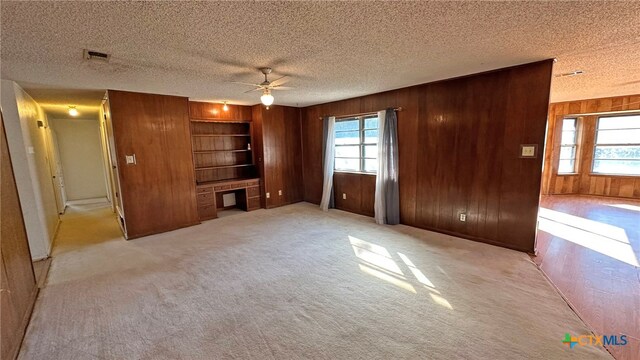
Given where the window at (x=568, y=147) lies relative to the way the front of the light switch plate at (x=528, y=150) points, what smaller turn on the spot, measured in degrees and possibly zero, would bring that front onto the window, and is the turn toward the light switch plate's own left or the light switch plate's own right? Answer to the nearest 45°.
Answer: approximately 180°

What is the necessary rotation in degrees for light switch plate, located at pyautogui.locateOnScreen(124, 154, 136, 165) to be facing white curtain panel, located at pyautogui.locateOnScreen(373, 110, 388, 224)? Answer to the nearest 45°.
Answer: approximately 45° to its left

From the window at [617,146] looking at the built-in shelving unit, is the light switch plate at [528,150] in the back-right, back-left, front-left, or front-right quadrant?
front-left

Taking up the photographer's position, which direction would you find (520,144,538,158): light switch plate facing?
facing the viewer

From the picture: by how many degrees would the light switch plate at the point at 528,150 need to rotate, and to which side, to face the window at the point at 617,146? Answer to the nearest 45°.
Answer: approximately 180°

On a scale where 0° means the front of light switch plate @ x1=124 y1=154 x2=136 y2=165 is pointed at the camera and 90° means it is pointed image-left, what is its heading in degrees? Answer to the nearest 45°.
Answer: approximately 0°

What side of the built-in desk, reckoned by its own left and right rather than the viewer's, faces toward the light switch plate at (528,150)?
front

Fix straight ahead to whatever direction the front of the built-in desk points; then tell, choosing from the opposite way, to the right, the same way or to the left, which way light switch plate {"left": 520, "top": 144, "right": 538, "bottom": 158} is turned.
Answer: to the right

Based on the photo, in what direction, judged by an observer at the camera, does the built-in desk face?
facing the viewer and to the right of the viewer

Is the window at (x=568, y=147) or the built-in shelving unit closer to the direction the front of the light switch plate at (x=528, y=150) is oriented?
the built-in shelving unit

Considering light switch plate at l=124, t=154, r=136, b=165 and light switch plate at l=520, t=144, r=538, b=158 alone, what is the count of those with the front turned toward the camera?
2

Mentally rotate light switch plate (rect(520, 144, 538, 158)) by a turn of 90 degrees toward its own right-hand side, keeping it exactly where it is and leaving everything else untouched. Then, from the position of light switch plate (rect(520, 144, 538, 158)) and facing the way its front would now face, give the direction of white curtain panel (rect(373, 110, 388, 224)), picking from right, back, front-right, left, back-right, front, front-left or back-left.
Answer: front

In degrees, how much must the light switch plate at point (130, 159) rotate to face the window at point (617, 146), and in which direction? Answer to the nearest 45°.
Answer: approximately 45° to its left

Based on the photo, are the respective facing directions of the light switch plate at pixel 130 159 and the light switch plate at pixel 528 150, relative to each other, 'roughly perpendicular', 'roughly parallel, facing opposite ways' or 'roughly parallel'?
roughly perpendicular
